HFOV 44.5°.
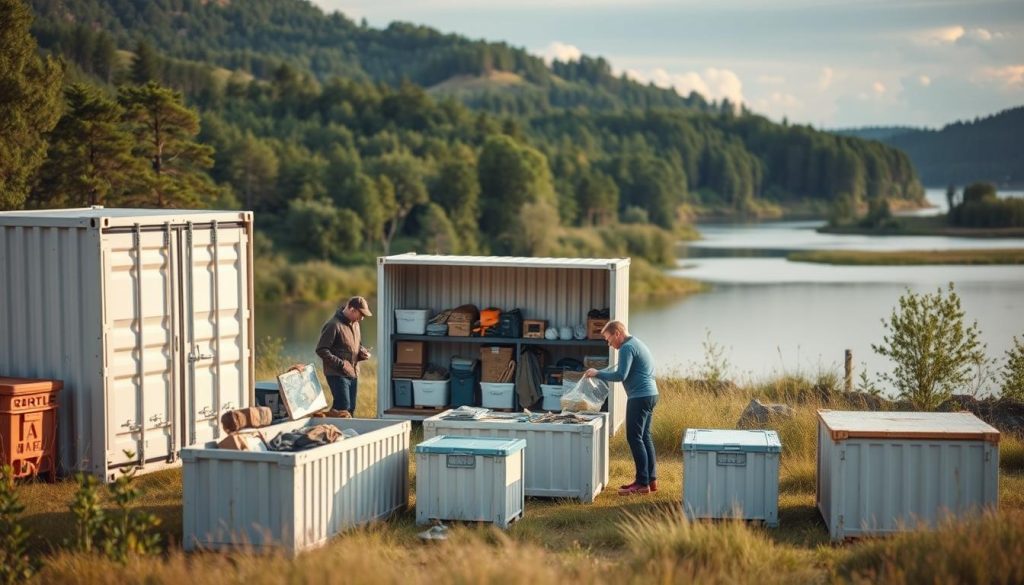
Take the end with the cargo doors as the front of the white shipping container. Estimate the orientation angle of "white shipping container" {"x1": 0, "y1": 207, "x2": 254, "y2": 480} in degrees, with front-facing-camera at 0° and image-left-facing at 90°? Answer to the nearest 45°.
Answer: approximately 315°

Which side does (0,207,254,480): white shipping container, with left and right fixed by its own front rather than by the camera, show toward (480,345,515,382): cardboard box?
left

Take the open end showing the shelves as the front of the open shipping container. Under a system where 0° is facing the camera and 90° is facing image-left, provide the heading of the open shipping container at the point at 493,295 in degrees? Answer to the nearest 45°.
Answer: approximately 0°

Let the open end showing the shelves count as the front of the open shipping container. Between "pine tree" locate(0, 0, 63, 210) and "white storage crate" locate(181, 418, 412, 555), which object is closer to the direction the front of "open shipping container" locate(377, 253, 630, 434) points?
the white storage crate

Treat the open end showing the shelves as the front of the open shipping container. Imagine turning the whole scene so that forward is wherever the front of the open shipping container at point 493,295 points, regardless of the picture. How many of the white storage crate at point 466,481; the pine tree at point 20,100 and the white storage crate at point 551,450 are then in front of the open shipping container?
2

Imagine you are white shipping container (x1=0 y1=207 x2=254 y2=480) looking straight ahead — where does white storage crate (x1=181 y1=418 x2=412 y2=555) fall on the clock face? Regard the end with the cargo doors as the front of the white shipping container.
The white storage crate is roughly at 1 o'clock from the white shipping container.

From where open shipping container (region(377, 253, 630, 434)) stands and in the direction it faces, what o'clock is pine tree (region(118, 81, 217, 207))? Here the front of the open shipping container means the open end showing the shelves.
The pine tree is roughly at 5 o'clock from the open shipping container.

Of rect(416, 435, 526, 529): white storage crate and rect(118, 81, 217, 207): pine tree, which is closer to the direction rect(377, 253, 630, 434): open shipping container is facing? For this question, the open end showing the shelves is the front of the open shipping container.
the white storage crate

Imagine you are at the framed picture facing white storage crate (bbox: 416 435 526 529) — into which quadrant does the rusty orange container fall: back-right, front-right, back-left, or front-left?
back-right

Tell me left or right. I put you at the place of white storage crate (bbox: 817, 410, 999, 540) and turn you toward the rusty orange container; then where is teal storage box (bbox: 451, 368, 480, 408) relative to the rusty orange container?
right
